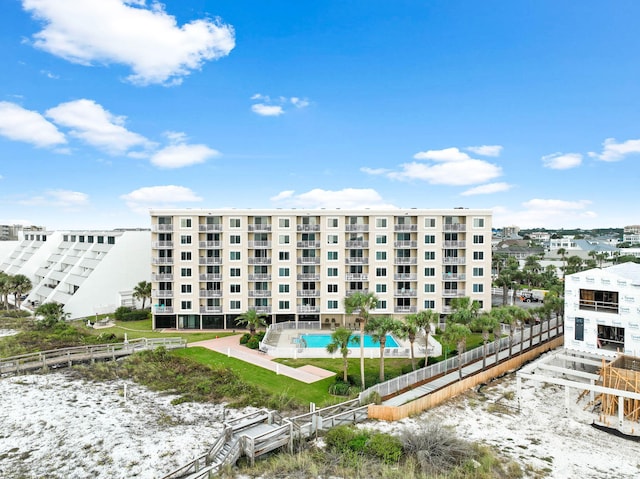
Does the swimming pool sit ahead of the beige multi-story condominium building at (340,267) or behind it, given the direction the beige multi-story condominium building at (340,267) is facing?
ahead

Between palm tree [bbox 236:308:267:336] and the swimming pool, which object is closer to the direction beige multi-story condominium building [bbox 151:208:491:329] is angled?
the swimming pool

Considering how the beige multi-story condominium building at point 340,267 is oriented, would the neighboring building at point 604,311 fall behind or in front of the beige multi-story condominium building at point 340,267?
in front

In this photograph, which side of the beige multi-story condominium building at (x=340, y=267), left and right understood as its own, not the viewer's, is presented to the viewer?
front

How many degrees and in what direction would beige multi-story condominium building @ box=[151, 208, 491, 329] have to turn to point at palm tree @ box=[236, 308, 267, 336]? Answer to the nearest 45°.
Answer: approximately 45° to its right

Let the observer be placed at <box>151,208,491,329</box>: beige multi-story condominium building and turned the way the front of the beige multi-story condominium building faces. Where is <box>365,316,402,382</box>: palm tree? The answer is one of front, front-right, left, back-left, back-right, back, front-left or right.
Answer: front
